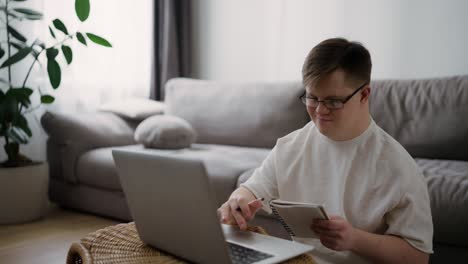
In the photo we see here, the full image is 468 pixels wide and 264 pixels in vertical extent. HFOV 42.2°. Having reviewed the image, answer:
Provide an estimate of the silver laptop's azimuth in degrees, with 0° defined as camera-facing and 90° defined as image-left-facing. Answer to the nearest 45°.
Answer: approximately 225°

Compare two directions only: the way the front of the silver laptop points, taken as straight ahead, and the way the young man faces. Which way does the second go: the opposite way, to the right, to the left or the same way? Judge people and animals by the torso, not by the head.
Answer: the opposite way

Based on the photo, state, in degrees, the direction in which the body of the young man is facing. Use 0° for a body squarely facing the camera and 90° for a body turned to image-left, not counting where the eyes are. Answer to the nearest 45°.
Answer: approximately 45°

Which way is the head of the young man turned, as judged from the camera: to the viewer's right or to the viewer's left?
to the viewer's left
